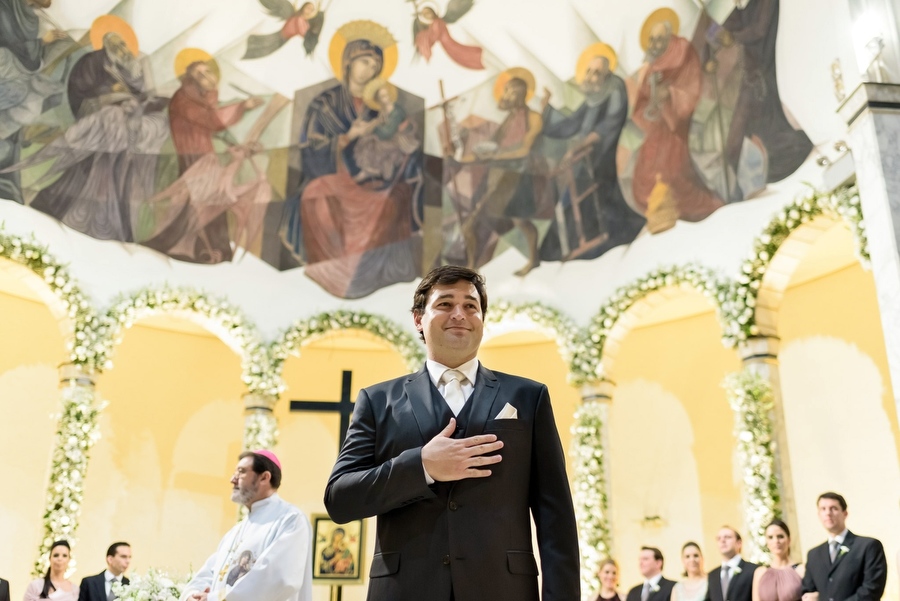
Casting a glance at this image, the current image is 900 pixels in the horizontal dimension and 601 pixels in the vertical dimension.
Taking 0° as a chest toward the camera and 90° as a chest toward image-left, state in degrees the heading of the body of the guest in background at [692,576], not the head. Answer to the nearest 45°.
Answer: approximately 0°

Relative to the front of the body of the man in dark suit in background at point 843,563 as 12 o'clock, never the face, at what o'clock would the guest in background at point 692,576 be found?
The guest in background is roughly at 3 o'clock from the man in dark suit in background.

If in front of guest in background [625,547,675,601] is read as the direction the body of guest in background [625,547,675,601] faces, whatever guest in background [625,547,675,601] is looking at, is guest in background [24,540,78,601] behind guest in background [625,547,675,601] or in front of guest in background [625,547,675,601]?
in front

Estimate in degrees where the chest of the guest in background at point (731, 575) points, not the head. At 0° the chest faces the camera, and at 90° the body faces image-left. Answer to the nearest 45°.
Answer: approximately 45°

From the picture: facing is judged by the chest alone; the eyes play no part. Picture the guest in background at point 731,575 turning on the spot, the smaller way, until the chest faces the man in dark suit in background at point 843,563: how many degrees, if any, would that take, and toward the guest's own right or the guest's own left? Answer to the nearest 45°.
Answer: approximately 90° to the guest's own left

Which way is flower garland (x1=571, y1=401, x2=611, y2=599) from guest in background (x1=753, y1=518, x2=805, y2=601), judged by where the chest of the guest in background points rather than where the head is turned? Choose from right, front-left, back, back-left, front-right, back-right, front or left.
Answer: back-right

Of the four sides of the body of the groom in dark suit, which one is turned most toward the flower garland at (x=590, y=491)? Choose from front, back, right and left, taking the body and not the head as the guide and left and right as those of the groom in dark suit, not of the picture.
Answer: back

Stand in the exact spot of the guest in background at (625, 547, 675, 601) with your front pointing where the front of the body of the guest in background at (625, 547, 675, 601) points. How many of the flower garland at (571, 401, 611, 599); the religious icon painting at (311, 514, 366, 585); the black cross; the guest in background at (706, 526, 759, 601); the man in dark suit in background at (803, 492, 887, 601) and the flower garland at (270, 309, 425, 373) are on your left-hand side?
2

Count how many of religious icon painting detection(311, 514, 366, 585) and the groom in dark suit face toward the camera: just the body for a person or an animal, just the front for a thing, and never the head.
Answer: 2

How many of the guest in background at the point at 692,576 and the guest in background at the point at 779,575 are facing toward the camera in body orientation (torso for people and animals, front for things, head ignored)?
2
